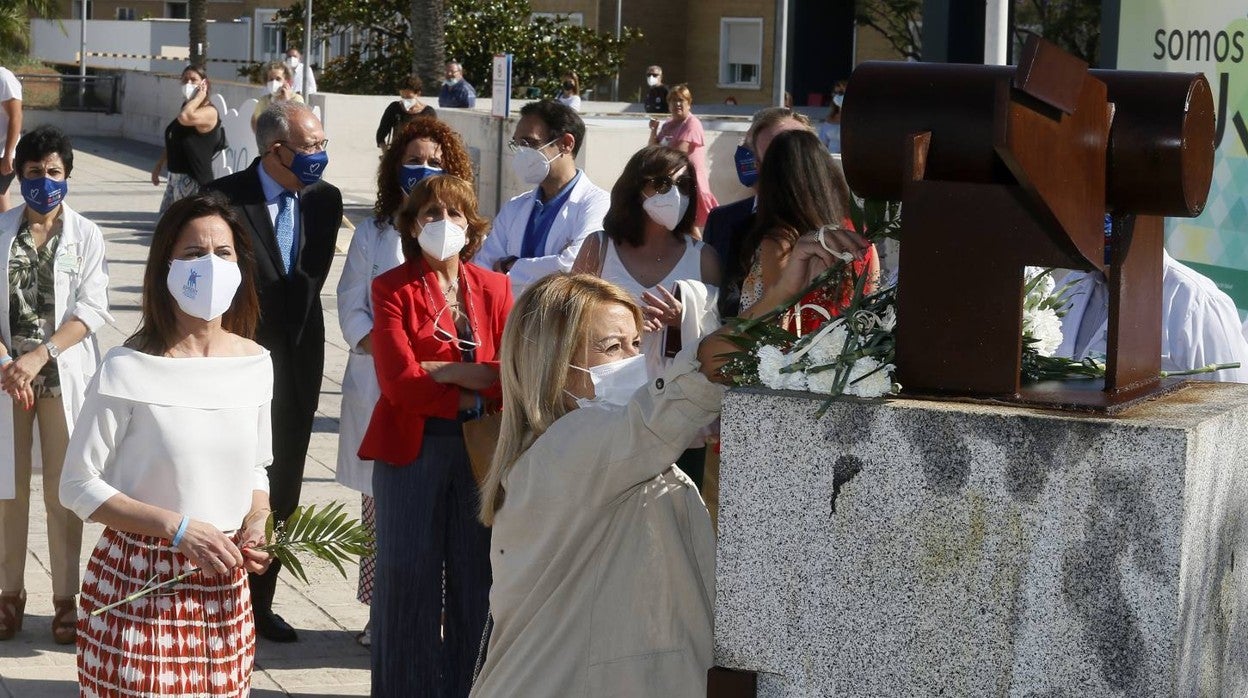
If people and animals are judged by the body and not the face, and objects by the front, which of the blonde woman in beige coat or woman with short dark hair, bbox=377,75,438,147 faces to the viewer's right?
the blonde woman in beige coat

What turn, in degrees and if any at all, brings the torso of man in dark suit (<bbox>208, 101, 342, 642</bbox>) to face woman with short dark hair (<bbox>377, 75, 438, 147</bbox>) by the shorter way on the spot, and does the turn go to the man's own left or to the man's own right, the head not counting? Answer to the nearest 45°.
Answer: approximately 135° to the man's own left

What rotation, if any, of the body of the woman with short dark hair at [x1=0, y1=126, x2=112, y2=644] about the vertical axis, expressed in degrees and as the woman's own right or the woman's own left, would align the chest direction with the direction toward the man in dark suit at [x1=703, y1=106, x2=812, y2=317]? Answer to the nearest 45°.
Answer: approximately 90° to the woman's own left

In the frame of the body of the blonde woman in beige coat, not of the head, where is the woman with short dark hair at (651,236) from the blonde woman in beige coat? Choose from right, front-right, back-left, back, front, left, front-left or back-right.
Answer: left

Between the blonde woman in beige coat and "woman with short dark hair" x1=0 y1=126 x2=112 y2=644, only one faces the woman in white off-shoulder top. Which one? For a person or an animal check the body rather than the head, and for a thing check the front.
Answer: the woman with short dark hair

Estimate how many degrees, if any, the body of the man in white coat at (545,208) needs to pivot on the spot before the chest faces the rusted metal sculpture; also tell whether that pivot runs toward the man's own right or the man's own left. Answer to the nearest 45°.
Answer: approximately 45° to the man's own left

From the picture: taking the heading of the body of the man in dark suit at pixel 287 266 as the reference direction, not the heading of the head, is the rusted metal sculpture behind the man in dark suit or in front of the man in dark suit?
in front

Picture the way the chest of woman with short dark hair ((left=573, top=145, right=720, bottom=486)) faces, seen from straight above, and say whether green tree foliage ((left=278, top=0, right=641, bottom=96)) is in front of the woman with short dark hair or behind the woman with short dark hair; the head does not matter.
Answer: behind

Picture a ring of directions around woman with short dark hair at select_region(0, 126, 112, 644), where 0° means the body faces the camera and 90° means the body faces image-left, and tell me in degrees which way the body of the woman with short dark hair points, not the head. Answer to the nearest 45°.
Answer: approximately 0°

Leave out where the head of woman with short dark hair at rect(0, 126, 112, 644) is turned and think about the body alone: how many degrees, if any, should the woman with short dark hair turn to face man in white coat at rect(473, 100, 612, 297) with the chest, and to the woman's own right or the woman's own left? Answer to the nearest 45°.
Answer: approximately 90° to the woman's own left

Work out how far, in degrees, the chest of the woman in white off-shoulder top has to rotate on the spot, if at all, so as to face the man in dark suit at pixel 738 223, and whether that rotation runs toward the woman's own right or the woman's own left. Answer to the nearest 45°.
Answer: approximately 90° to the woman's own left

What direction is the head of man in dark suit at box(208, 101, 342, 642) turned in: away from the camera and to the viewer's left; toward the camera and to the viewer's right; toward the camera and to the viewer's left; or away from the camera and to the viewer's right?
toward the camera and to the viewer's right

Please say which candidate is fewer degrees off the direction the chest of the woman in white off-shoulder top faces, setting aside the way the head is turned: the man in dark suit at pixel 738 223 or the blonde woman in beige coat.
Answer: the blonde woman in beige coat

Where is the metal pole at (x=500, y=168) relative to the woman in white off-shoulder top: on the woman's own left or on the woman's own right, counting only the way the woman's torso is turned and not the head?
on the woman's own left
